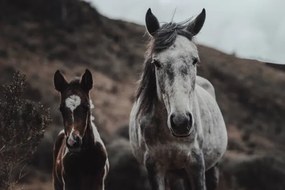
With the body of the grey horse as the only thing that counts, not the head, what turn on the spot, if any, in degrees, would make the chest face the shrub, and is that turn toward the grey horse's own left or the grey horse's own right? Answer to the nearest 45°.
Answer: approximately 135° to the grey horse's own right

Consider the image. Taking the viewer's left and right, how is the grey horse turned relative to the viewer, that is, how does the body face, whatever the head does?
facing the viewer
